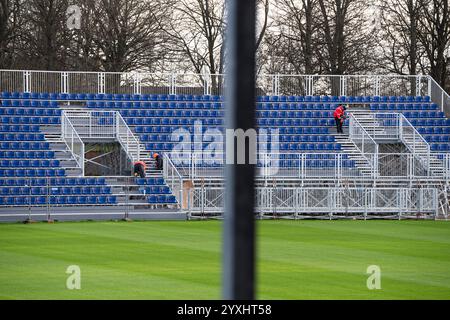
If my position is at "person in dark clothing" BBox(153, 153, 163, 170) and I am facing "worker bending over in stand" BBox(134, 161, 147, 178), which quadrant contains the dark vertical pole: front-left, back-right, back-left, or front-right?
front-left

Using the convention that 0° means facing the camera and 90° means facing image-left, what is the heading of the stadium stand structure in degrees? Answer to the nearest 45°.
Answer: approximately 0°

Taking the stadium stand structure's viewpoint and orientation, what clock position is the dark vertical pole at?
The dark vertical pole is roughly at 12 o'clock from the stadium stand structure.
